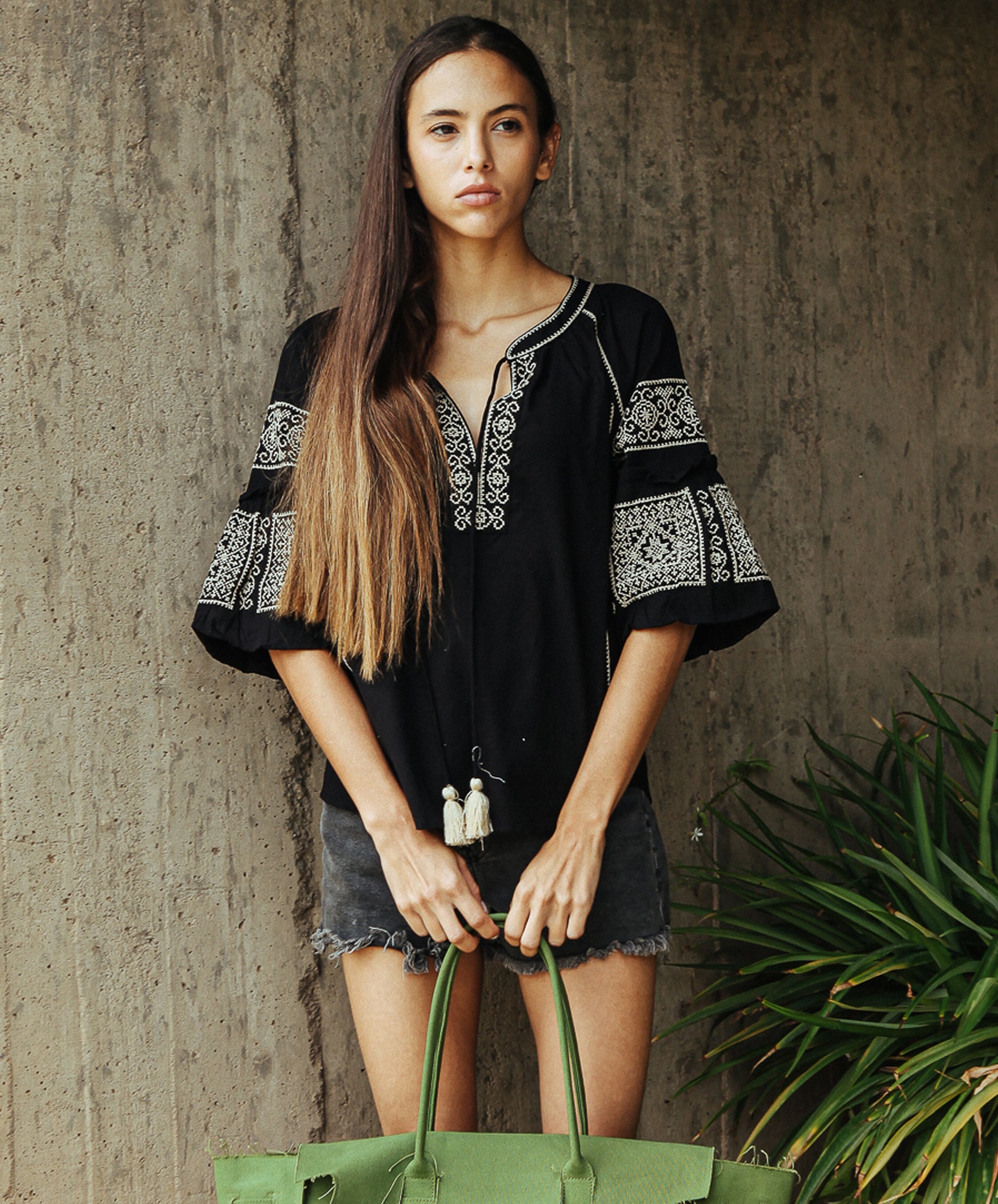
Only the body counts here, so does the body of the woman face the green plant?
no

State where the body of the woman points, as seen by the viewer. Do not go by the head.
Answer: toward the camera
